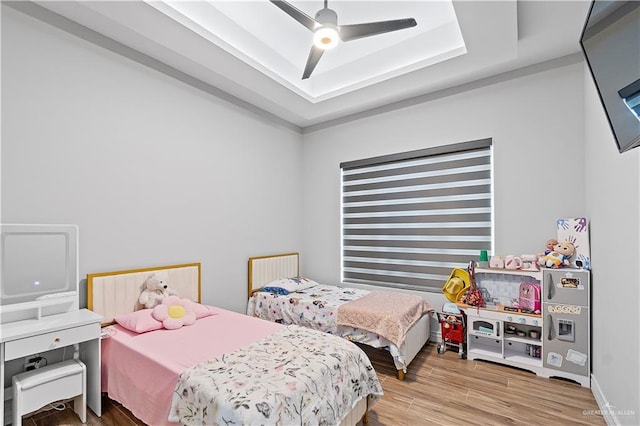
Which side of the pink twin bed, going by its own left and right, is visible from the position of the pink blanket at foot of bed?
left

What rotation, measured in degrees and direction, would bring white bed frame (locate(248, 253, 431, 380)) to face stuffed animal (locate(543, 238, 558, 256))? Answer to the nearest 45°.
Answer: approximately 45° to its left

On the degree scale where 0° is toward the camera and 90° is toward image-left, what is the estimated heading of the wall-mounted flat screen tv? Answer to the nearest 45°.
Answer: approximately 45°

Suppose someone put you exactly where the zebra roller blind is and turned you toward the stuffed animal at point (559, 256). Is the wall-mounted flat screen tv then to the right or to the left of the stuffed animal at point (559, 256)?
right

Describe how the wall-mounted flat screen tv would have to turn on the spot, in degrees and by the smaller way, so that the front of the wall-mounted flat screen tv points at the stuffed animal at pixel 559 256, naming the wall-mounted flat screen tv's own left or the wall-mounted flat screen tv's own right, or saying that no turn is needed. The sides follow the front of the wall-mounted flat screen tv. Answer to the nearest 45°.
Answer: approximately 135° to the wall-mounted flat screen tv's own right

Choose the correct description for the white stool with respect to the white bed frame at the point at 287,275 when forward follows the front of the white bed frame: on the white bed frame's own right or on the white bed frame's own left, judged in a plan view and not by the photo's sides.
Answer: on the white bed frame's own right
